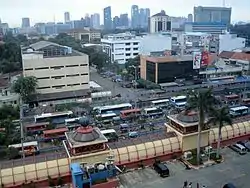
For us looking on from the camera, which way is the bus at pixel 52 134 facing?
facing the viewer and to the left of the viewer

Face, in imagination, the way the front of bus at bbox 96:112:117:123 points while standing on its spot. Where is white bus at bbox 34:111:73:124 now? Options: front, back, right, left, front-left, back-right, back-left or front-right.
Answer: front-right

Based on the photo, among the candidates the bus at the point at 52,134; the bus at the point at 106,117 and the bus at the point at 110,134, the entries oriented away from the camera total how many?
0

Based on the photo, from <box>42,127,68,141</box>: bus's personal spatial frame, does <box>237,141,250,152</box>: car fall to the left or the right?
on its left

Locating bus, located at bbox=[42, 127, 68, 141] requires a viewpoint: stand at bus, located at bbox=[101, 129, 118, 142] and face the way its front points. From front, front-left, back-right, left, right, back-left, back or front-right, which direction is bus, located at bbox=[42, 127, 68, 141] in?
front-right

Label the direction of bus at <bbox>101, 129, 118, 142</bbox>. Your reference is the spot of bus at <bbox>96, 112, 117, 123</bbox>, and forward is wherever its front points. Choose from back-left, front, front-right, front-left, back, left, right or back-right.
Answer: front-left

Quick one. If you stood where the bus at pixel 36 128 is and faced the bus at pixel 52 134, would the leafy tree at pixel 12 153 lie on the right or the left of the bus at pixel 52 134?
right

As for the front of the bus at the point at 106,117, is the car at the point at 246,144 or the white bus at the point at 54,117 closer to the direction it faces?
the white bus

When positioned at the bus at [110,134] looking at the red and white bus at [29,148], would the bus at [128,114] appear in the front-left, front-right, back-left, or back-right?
back-right

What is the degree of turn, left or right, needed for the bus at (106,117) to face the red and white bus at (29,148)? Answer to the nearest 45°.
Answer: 0° — it already faces it

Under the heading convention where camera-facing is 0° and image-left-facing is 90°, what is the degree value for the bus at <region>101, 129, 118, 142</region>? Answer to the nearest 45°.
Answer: approximately 45°
